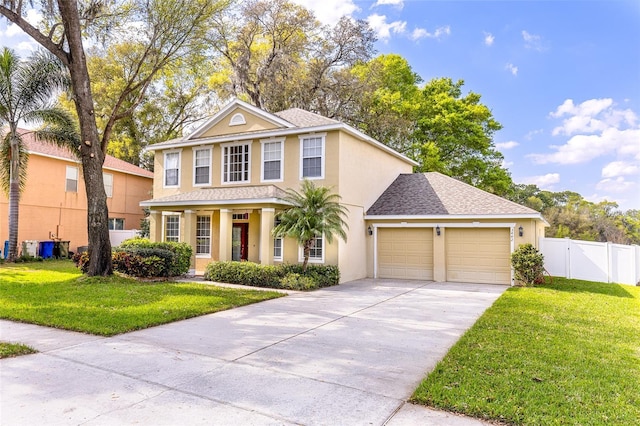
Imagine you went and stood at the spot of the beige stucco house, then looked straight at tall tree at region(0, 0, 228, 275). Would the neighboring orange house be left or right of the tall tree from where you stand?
right

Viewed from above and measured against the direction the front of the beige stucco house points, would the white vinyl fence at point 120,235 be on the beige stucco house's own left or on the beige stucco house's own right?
on the beige stucco house's own right

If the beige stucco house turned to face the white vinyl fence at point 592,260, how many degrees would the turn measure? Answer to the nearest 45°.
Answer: approximately 135° to its left

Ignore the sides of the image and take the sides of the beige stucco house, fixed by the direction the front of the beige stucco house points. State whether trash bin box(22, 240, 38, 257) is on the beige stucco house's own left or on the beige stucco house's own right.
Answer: on the beige stucco house's own right

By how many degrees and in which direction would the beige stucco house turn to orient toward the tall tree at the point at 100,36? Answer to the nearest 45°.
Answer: approximately 45° to its right

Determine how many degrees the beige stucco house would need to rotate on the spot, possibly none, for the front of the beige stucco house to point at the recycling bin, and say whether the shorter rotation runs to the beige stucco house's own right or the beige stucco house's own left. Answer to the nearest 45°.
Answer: approximately 45° to the beige stucco house's own right

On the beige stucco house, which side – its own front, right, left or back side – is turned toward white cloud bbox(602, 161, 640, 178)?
back

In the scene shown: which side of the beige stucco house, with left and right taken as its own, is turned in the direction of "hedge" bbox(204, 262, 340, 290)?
front

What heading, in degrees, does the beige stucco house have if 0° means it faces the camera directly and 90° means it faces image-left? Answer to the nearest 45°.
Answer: approximately 45°

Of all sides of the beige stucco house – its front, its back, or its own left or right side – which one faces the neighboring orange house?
right
